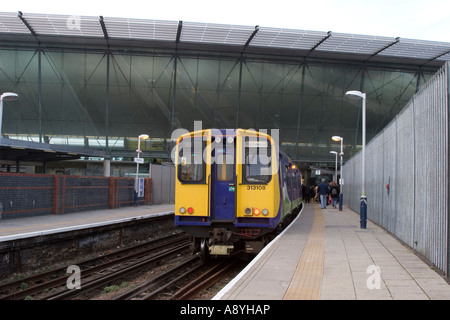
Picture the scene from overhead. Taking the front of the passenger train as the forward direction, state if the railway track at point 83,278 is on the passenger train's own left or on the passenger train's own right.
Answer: on the passenger train's own right

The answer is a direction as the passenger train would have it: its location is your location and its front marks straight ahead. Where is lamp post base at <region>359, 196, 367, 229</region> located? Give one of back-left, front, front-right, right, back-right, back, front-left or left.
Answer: back-left

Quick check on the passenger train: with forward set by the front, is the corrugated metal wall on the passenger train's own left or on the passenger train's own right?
on the passenger train's own left

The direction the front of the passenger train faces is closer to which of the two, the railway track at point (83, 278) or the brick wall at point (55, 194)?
the railway track

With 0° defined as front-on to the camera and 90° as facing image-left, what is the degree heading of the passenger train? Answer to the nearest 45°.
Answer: approximately 0°
